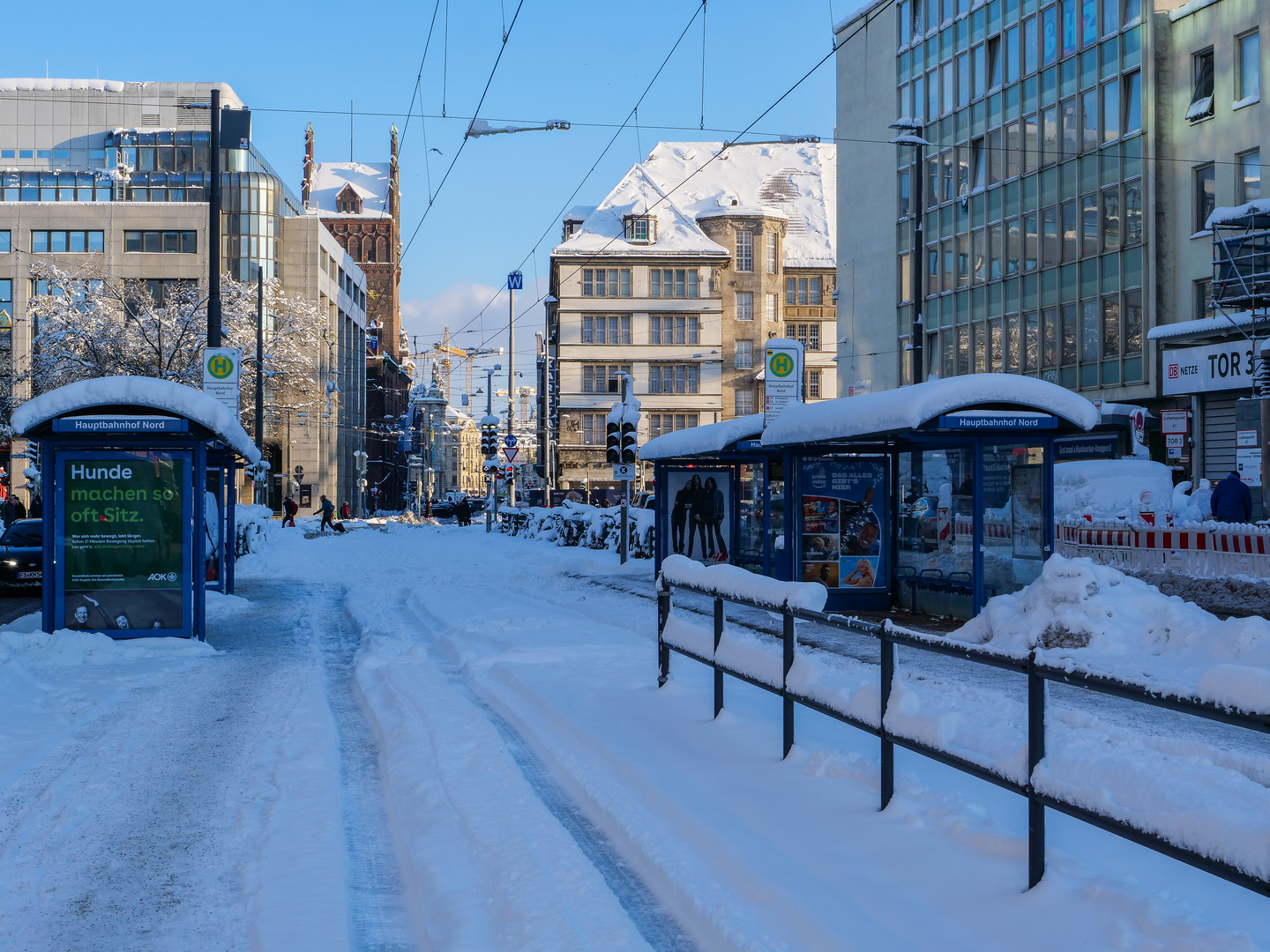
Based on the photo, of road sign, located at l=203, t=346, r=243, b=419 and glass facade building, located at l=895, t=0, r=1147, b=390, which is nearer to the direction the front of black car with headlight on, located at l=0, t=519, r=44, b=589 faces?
the road sign

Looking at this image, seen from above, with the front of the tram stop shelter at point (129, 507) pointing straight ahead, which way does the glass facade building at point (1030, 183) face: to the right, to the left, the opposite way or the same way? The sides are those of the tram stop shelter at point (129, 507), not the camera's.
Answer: the opposite way

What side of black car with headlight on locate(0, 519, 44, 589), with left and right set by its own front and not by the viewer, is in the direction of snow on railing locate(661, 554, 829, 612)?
front

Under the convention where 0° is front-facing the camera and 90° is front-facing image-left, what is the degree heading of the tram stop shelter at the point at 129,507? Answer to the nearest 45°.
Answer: approximately 270°

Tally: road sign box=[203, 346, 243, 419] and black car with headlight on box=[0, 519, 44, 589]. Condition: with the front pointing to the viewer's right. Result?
0

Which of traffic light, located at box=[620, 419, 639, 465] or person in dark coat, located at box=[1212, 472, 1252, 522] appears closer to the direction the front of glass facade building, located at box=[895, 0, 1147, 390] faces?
the traffic light

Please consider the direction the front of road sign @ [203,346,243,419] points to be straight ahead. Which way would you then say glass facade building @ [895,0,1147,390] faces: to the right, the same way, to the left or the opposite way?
to the right

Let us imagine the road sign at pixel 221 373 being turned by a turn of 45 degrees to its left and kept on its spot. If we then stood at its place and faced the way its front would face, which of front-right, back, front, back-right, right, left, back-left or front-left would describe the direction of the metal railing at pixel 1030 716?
front-right

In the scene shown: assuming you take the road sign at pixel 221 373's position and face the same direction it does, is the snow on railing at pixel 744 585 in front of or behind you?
in front
